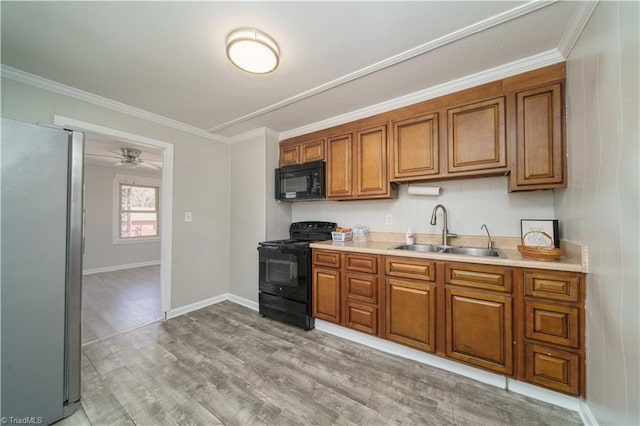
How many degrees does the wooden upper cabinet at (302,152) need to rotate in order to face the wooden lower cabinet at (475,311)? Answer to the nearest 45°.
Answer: approximately 90° to its left

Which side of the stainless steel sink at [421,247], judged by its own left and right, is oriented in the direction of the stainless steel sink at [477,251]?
left

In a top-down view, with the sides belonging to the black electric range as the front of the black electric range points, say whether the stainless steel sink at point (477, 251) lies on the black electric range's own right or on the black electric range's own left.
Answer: on the black electric range's own left

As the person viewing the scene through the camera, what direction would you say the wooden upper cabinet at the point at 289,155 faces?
facing the viewer and to the left of the viewer

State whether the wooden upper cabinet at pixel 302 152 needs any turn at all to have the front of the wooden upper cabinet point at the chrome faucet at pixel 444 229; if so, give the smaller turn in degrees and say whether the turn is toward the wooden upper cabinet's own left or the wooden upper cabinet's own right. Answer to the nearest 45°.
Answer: approximately 90° to the wooden upper cabinet's own left

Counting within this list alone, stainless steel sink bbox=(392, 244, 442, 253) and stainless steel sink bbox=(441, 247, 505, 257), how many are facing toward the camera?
2

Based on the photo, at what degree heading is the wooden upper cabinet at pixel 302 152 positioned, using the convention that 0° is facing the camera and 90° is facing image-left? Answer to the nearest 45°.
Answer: approximately 45°

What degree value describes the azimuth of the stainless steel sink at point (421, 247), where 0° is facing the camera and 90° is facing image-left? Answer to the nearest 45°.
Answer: approximately 0°

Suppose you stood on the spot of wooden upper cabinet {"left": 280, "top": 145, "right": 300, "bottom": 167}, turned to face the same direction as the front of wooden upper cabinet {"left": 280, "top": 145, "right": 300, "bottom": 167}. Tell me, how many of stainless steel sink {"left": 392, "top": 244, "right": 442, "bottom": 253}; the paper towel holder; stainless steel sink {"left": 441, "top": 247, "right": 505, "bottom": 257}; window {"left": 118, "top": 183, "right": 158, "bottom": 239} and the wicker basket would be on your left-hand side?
4

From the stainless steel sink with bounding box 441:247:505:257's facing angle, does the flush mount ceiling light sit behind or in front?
in front

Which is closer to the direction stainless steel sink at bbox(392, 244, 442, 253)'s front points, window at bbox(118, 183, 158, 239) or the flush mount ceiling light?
the flush mount ceiling light

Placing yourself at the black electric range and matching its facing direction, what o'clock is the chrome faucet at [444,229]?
The chrome faucet is roughly at 8 o'clock from the black electric range.

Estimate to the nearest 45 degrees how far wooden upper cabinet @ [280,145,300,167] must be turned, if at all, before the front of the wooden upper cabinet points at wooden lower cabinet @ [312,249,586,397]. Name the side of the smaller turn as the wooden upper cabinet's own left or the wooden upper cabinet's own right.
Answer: approximately 90° to the wooden upper cabinet's own left

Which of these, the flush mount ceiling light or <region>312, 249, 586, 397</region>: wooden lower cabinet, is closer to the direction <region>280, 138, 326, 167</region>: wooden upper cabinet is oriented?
the flush mount ceiling light
